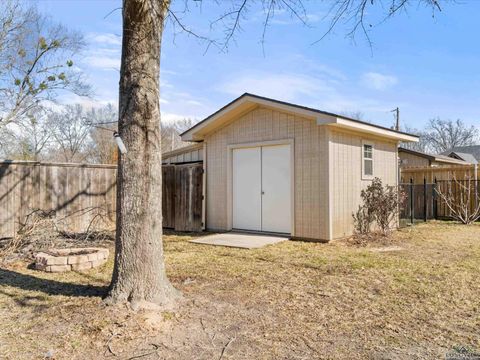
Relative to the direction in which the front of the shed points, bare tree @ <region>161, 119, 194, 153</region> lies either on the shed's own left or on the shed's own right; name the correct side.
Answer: on the shed's own right

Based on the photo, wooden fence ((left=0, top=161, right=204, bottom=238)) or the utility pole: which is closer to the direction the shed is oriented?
the wooden fence

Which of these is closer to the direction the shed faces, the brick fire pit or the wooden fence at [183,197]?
the brick fire pit

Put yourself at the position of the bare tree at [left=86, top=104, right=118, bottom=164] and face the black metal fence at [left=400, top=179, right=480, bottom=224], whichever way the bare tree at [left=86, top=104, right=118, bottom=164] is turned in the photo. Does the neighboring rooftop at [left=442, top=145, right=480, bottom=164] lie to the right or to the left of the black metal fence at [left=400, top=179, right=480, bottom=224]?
left

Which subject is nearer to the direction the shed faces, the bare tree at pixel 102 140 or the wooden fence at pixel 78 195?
the wooden fence

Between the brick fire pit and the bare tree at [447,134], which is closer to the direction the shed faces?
the brick fire pit

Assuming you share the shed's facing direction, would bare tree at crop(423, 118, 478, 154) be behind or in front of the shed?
behind

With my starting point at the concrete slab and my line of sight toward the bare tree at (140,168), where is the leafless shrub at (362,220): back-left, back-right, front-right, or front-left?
back-left

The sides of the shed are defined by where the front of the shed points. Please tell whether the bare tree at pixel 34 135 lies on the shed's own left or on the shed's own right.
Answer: on the shed's own right

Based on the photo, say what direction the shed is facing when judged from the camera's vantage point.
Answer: facing the viewer and to the left of the viewer

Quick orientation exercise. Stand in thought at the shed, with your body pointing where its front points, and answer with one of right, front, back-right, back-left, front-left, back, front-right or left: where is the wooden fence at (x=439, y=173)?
back

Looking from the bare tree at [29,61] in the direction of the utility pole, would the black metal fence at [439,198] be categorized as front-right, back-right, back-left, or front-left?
front-right
